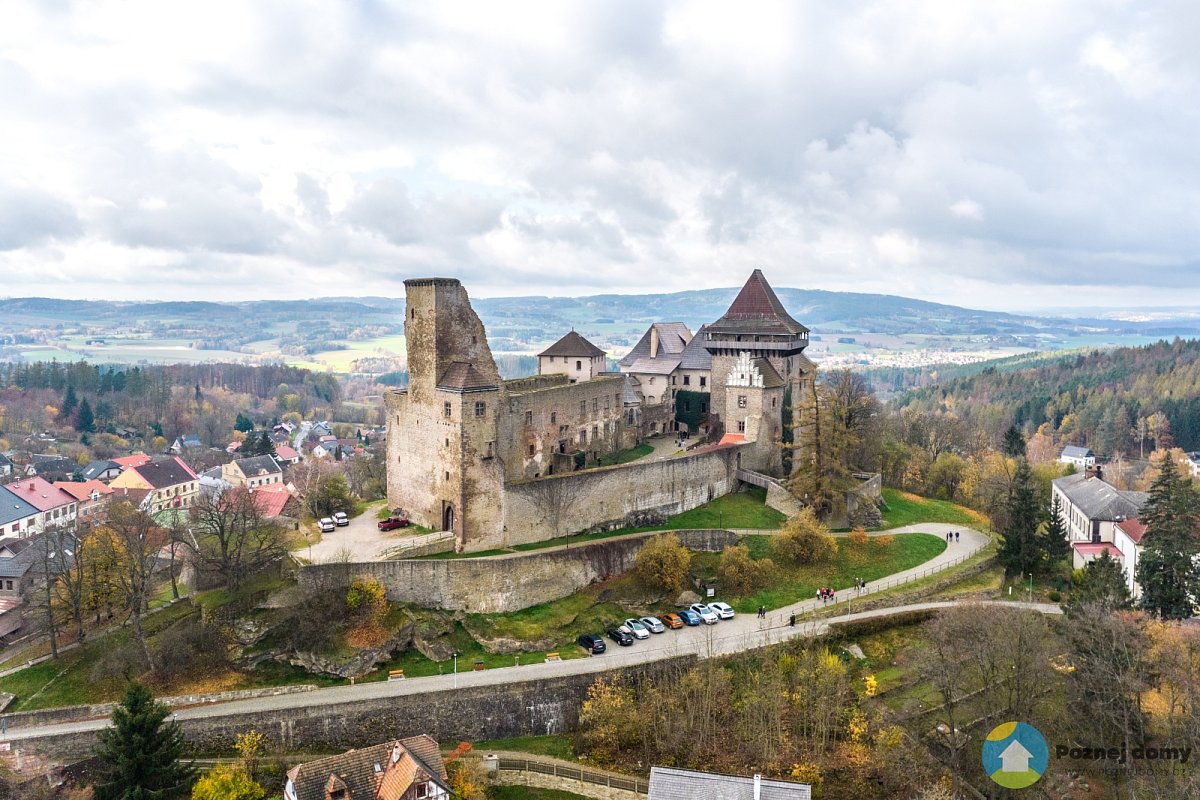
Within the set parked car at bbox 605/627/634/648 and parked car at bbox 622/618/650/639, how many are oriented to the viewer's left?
0

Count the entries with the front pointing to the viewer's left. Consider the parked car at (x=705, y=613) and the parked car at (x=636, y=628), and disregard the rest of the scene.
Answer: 0

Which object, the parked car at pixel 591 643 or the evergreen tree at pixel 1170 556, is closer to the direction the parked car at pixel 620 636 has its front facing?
the evergreen tree
